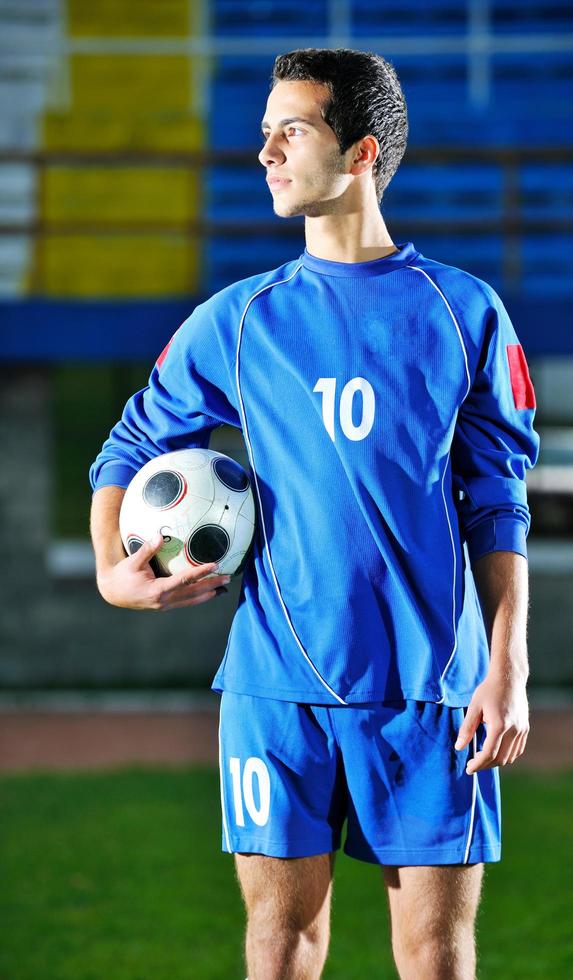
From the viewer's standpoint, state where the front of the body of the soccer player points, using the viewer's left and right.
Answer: facing the viewer

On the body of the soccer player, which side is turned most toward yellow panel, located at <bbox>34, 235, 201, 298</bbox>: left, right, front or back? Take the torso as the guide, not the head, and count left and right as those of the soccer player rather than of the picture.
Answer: back

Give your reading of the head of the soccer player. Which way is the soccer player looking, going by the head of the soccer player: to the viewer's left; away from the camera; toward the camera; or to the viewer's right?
to the viewer's left

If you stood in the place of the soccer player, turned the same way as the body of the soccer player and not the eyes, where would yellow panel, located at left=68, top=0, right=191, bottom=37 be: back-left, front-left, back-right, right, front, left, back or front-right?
back

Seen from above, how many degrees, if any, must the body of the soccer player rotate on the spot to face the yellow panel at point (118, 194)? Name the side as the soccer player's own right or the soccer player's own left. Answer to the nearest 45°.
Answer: approximately 180°

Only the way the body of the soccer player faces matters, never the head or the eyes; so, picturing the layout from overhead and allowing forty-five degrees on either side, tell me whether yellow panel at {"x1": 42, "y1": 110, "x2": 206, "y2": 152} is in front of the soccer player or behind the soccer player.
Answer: behind

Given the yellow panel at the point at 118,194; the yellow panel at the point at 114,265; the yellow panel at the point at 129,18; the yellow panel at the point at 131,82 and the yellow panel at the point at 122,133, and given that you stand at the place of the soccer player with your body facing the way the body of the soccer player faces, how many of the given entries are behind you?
5

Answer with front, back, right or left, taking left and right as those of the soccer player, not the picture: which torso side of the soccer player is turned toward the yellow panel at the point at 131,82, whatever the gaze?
back
